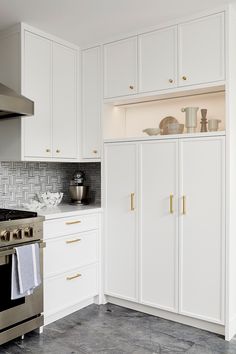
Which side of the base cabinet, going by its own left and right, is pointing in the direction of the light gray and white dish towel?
right

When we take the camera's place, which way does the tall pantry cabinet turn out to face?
facing the viewer and to the left of the viewer

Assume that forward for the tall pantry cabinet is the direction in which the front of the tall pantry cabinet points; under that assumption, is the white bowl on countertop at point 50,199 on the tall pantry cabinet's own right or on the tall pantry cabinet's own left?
on the tall pantry cabinet's own right

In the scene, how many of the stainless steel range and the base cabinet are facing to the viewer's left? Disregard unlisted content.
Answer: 0

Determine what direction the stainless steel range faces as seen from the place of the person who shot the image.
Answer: facing the viewer and to the right of the viewer

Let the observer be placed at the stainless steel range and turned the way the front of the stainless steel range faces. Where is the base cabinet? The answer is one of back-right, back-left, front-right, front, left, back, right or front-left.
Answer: left

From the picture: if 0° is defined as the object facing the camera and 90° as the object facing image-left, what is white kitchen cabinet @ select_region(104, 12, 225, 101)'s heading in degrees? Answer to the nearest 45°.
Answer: approximately 45°

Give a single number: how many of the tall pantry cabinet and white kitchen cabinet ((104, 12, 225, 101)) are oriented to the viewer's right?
0
